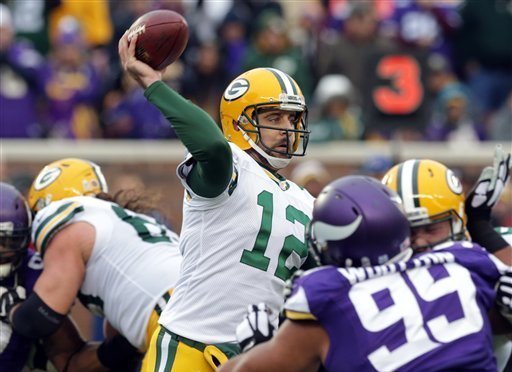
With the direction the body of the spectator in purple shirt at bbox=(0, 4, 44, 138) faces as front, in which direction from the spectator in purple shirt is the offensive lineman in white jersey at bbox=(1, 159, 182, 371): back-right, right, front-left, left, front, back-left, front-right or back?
front

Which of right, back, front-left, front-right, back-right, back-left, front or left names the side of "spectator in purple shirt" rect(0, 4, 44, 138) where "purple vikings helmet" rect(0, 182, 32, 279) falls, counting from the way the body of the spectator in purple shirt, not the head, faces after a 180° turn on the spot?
back

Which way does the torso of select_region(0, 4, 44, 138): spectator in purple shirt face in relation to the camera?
toward the camera
